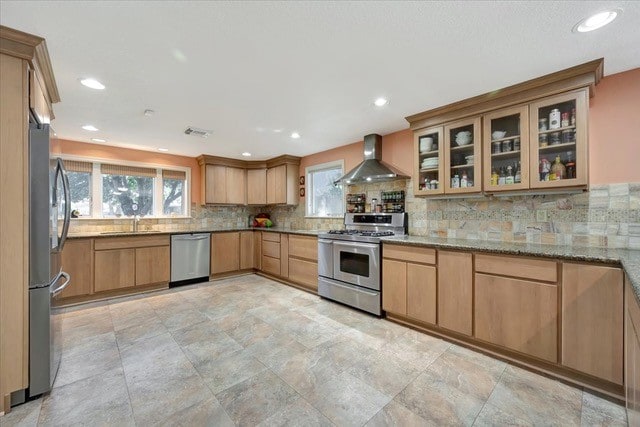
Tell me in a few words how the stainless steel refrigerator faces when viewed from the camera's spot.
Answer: facing to the right of the viewer

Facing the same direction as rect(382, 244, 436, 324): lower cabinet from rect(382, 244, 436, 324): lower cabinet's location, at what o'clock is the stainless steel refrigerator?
The stainless steel refrigerator is roughly at 12 o'clock from the lower cabinet.

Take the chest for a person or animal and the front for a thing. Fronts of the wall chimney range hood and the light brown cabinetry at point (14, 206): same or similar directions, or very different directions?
very different directions

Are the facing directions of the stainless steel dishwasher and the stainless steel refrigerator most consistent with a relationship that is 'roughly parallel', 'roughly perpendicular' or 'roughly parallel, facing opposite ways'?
roughly perpendicular

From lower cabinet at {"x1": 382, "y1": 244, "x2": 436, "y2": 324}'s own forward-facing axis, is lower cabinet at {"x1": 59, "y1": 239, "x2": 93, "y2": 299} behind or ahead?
ahead

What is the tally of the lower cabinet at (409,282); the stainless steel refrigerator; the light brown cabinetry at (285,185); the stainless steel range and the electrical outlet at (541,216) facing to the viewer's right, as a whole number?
1

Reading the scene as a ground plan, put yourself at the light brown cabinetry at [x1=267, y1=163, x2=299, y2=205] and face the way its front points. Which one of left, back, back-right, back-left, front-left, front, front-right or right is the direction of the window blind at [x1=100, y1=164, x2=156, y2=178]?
front-right

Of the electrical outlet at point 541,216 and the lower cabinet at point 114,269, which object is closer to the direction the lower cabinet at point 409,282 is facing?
the lower cabinet

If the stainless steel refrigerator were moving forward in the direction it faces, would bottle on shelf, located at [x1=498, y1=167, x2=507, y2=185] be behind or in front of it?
in front

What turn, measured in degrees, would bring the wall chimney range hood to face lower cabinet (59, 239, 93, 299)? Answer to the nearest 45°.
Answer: approximately 45° to its right

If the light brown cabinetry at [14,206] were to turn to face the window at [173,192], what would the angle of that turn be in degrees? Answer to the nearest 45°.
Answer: approximately 45° to its left

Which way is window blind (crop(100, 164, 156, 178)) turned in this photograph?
toward the camera

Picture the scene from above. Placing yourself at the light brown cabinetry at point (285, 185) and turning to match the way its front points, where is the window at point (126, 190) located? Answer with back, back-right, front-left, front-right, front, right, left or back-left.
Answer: front-right
